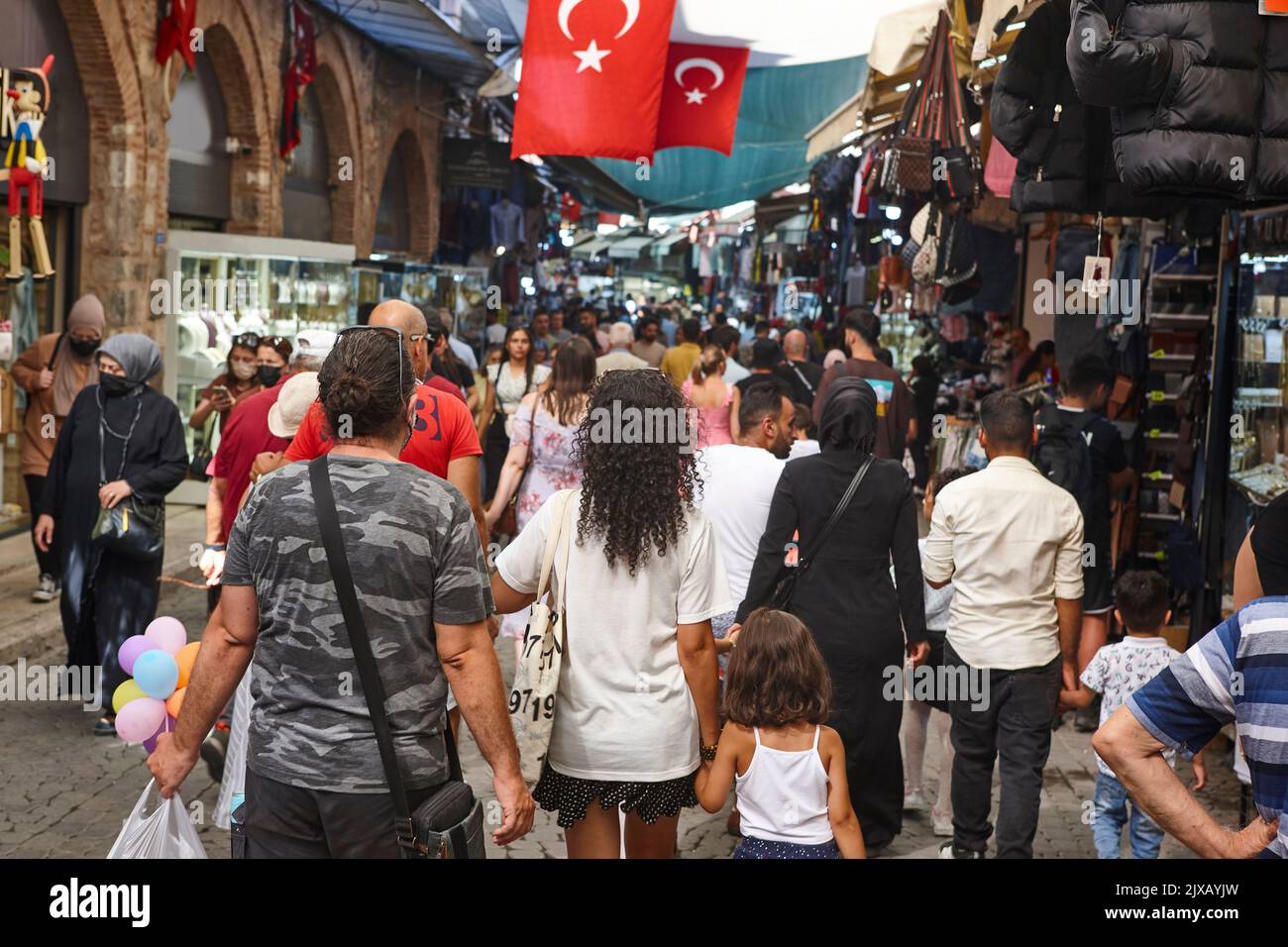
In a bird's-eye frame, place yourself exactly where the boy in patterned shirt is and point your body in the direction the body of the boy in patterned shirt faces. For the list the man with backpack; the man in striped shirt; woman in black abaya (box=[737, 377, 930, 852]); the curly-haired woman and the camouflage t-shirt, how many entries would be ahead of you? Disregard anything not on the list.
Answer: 1

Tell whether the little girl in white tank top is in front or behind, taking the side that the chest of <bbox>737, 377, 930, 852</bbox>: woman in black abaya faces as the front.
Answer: behind

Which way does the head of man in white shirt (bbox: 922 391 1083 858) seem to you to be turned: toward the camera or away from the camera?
away from the camera

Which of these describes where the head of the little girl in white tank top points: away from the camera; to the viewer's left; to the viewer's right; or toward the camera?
away from the camera

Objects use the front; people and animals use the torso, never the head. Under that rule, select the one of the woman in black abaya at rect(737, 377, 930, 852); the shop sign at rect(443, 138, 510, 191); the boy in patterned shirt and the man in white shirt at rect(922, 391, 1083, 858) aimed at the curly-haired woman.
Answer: the shop sign

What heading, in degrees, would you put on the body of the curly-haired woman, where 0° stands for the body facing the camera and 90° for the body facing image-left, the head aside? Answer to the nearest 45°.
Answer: approximately 180°

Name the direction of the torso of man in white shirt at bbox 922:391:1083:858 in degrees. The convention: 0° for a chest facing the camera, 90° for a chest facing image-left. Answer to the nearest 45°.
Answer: approximately 180°

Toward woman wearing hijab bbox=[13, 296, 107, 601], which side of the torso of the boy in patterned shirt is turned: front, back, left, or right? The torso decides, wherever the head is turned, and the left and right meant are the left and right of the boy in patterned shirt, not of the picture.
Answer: left

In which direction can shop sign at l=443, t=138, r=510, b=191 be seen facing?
toward the camera

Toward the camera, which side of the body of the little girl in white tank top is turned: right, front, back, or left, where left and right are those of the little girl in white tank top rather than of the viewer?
back

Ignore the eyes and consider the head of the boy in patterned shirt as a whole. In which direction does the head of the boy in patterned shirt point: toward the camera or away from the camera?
away from the camera

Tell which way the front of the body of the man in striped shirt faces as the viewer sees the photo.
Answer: away from the camera

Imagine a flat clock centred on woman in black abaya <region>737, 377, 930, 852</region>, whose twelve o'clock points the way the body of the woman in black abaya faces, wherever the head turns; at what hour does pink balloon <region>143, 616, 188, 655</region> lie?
The pink balloon is roughly at 9 o'clock from the woman in black abaya.

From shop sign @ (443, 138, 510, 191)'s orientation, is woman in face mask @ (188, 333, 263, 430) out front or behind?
out front

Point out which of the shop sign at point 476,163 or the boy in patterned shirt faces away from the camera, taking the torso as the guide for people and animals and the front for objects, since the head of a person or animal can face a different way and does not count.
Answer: the boy in patterned shirt

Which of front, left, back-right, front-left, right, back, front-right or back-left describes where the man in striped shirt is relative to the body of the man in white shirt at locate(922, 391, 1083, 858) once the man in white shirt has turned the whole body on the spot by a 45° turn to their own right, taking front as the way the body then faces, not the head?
back-right
